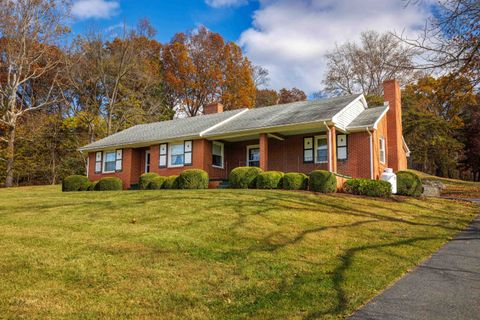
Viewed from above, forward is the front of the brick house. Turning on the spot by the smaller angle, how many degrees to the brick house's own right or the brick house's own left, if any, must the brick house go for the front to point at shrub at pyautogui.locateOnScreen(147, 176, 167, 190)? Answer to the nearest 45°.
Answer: approximately 45° to the brick house's own right

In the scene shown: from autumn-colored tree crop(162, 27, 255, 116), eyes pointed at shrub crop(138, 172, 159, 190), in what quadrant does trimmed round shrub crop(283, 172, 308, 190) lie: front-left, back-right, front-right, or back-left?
front-left

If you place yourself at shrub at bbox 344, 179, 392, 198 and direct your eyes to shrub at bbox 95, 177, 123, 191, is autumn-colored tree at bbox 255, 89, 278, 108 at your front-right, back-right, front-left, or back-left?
front-right

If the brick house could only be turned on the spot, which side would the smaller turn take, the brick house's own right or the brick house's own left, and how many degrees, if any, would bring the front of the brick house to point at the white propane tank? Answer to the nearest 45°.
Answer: approximately 90° to the brick house's own left

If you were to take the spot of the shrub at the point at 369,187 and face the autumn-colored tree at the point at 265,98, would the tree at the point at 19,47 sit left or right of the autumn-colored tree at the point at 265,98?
left

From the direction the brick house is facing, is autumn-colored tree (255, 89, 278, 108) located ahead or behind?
behind

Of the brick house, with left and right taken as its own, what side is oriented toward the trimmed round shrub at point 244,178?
front

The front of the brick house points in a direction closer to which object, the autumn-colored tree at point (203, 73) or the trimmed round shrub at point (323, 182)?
the trimmed round shrub

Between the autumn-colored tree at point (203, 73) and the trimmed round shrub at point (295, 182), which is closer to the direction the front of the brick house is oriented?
the trimmed round shrub

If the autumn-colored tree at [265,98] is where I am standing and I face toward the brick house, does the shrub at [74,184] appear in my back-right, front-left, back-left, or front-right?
front-right

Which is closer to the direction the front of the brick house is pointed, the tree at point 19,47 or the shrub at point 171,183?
the shrub

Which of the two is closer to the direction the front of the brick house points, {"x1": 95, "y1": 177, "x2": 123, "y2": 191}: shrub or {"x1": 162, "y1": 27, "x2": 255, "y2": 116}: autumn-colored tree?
the shrub

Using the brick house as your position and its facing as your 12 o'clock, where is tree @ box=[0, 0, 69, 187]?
The tree is roughly at 2 o'clock from the brick house.

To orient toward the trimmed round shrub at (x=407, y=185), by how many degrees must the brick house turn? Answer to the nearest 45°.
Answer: approximately 90° to its left

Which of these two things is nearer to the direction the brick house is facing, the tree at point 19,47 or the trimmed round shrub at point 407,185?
the tree

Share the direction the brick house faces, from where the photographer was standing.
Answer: facing the viewer and to the left of the viewer

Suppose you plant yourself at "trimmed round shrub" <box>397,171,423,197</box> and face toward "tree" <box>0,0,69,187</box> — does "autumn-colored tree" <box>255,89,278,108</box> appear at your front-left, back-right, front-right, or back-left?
front-right

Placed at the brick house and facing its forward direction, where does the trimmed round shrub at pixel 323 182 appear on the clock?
The trimmed round shrub is roughly at 10 o'clock from the brick house.
